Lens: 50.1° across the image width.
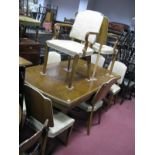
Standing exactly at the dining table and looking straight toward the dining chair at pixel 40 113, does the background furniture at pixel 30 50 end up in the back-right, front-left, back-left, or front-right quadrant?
back-right

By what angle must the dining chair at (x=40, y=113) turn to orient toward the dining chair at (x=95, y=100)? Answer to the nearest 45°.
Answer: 0° — it already faces it

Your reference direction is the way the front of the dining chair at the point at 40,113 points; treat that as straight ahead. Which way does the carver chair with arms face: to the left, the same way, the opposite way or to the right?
the opposite way

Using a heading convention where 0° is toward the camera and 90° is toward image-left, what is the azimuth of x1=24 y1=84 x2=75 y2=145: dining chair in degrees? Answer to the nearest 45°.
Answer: approximately 225°

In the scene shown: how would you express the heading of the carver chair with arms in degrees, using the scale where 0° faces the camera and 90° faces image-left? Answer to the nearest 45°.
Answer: approximately 45°

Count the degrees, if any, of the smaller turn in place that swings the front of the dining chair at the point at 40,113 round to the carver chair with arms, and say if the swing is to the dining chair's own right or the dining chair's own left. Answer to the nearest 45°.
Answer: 0° — it already faces it

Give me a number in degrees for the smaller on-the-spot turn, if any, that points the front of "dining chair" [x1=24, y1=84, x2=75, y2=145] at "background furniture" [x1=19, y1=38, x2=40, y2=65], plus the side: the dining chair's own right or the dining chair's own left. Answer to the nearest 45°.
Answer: approximately 45° to the dining chair's own left

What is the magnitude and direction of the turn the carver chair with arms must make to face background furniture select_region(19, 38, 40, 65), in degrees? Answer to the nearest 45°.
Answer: approximately 90° to its right
